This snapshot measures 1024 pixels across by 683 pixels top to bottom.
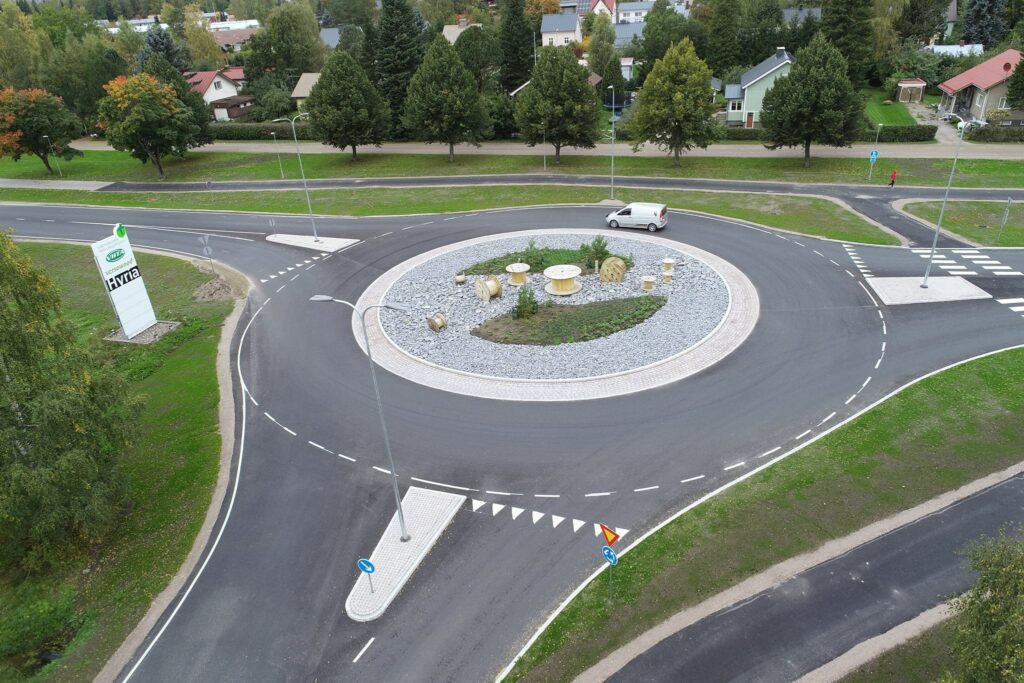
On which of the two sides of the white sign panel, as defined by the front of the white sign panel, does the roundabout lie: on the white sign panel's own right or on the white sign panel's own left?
on the white sign panel's own left

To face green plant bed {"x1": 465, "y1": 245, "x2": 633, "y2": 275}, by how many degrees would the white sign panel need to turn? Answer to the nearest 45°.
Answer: approximately 90° to its left

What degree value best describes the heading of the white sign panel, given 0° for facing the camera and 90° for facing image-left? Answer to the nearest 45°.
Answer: approximately 0°

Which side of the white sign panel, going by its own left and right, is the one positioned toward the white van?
left

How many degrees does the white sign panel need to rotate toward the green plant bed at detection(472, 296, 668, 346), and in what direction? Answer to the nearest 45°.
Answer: approximately 45° to its left

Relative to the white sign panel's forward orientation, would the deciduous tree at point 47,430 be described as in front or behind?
in front
